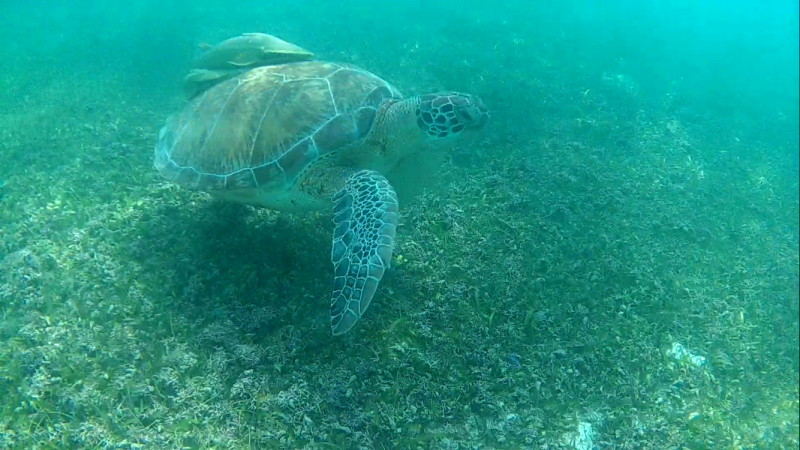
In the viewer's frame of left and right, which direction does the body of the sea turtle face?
facing to the right of the viewer

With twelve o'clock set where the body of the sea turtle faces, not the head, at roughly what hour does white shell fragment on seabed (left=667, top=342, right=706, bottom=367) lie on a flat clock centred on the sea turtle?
The white shell fragment on seabed is roughly at 1 o'clock from the sea turtle.
